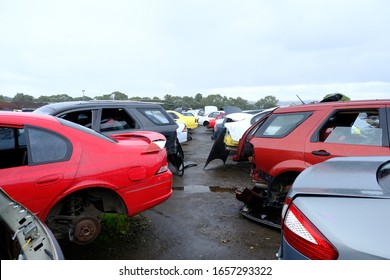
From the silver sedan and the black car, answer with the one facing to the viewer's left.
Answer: the black car

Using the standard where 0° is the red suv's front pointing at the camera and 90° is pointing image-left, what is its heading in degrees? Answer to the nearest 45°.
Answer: approximately 270°

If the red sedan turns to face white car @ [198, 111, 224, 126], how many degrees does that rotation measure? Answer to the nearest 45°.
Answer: approximately 135° to its right

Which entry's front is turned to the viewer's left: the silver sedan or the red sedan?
the red sedan

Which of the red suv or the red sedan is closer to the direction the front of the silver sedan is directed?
the red suv

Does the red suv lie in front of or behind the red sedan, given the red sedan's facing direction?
behind

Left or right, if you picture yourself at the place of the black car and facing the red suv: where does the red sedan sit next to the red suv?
right

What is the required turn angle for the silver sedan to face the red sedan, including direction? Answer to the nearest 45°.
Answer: approximately 135° to its left

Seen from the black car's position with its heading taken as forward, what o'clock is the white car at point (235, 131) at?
The white car is roughly at 5 o'clock from the black car.

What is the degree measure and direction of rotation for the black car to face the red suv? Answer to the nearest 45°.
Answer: approximately 135° to its left

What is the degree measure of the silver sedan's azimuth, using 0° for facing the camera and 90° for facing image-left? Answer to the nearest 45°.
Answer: approximately 225°

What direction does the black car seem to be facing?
to the viewer's left

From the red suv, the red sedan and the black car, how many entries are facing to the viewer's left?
2

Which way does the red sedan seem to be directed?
to the viewer's left
